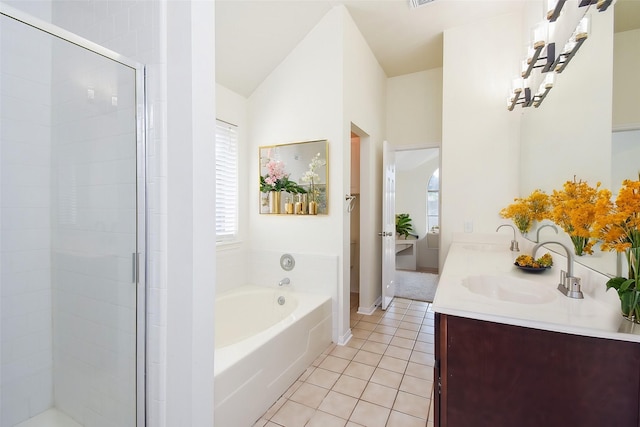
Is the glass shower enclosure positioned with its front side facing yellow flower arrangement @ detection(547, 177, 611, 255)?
yes

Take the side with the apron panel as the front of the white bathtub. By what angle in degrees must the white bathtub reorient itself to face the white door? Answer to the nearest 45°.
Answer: approximately 90° to its left

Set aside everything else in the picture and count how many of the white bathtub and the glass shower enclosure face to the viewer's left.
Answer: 0

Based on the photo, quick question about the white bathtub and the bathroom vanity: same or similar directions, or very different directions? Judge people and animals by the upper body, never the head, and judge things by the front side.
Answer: very different directions

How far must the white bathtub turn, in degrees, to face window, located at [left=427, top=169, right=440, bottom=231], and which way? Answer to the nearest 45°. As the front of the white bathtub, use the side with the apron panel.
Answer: approximately 90° to its left

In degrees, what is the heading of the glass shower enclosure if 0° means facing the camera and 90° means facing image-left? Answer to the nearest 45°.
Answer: approximately 315°

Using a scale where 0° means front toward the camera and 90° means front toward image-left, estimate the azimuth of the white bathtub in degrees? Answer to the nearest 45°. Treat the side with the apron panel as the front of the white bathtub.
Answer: approximately 315°

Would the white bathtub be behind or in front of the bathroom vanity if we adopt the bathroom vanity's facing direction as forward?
in front

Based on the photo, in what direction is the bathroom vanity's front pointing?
to the viewer's left
